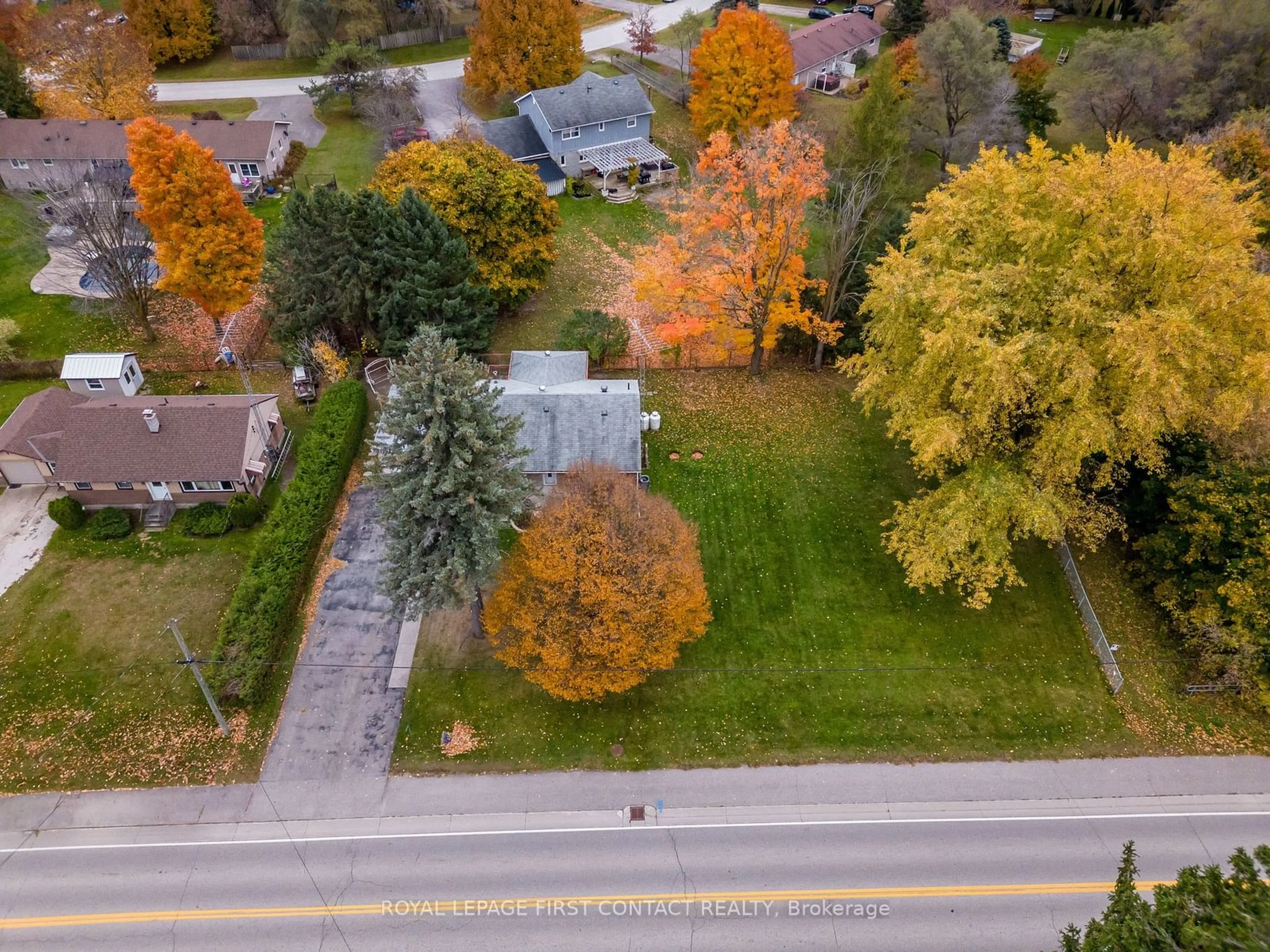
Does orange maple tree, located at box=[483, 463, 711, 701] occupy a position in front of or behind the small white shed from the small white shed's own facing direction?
in front

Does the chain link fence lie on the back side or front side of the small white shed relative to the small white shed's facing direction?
on the front side

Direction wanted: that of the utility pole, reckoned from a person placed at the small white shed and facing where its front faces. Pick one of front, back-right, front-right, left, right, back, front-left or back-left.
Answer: front-right

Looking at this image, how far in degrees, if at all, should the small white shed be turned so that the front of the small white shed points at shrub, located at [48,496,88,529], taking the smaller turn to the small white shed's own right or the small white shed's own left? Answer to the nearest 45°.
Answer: approximately 45° to the small white shed's own right

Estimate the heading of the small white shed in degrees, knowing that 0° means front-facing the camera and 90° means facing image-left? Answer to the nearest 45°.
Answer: approximately 315°
